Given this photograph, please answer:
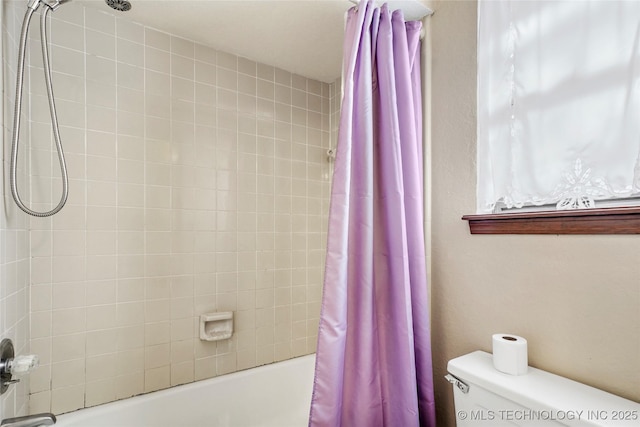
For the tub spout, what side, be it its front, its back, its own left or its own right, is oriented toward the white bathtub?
front

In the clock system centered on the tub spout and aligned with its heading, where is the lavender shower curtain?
The lavender shower curtain is roughly at 1 o'clock from the tub spout.

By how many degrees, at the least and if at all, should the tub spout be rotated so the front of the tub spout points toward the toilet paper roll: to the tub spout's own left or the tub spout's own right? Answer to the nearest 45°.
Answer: approximately 45° to the tub spout's own right

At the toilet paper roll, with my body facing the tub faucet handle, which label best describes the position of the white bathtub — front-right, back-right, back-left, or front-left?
front-right

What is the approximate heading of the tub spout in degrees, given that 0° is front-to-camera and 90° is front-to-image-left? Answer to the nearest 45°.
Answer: approximately 270°

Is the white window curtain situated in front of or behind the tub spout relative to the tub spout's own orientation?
in front
